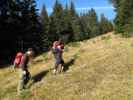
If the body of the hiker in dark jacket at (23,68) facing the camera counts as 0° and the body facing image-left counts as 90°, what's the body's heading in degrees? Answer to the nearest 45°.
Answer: approximately 270°

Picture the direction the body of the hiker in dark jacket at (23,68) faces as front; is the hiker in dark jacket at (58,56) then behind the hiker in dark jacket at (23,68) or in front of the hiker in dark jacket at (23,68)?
in front
